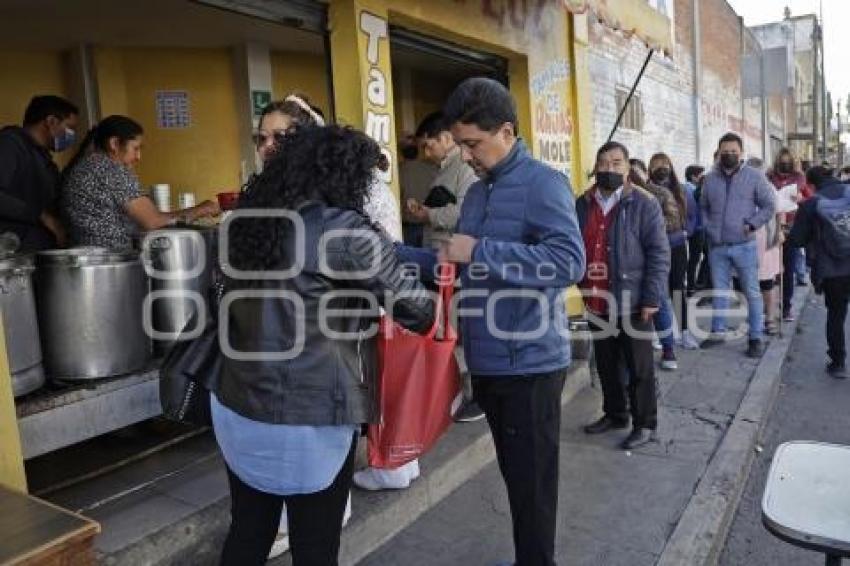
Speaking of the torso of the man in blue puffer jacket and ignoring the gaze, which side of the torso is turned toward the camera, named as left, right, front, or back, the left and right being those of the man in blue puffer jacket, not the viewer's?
left

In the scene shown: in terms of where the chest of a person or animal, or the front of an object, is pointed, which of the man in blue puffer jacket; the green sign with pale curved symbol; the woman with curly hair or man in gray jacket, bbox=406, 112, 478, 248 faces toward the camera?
the green sign with pale curved symbol

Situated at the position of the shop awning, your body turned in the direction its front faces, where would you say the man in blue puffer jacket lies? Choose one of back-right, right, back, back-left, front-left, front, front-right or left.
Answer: front-right

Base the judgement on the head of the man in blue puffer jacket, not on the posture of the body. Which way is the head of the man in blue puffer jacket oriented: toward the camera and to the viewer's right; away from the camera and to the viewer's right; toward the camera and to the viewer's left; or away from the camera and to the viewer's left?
toward the camera and to the viewer's left

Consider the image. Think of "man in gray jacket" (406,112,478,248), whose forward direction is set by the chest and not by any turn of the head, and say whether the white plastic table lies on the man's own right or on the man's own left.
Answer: on the man's own left

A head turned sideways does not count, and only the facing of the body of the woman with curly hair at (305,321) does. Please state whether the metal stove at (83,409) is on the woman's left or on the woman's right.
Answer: on the woman's left

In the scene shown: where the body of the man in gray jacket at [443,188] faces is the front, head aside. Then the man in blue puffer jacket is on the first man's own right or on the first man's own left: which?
on the first man's own left

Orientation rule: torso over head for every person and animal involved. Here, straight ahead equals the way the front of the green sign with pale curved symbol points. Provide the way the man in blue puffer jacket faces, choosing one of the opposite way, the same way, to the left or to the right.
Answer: to the right

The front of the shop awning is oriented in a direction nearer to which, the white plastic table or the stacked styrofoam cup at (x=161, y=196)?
the white plastic table

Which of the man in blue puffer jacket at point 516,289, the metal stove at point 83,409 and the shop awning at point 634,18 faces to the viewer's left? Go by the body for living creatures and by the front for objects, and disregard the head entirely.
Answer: the man in blue puffer jacket

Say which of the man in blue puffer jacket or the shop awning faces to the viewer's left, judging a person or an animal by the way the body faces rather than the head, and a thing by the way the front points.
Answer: the man in blue puffer jacket

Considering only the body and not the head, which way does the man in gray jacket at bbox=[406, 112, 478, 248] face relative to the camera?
to the viewer's left
